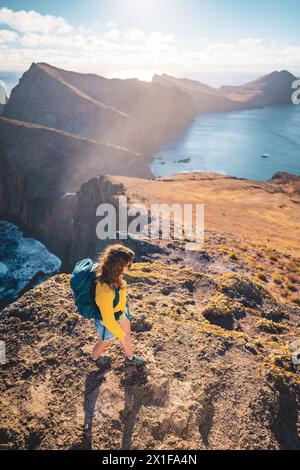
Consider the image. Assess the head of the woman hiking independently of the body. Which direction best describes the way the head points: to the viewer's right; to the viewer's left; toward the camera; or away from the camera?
to the viewer's right

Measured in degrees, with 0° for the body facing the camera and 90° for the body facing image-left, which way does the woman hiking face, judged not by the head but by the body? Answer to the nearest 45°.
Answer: approximately 270°
